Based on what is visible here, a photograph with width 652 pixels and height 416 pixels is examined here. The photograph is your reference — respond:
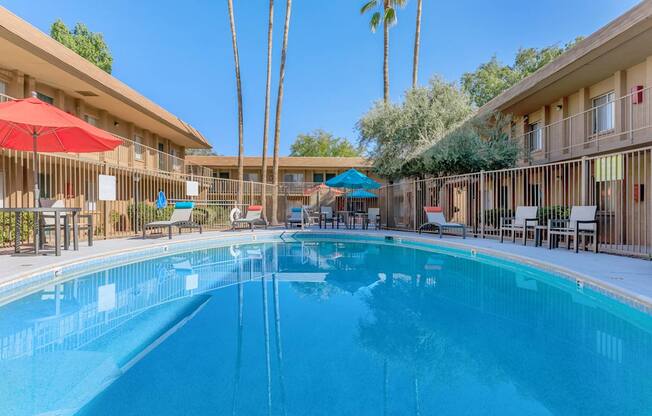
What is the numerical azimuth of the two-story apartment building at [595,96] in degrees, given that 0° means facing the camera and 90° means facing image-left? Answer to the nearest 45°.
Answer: approximately 45°

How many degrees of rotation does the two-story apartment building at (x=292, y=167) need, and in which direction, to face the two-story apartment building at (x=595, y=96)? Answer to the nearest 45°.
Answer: approximately 45° to its left

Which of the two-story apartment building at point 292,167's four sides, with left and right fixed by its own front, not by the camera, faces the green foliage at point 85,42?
right

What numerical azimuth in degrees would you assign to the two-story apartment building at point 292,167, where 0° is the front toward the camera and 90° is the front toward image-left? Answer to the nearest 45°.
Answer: approximately 0°

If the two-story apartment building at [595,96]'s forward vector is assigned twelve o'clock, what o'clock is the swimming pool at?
The swimming pool is roughly at 11 o'clock from the two-story apartment building.

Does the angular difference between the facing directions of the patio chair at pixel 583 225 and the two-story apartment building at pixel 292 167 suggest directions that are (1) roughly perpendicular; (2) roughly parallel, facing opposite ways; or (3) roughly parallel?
roughly perpendicular

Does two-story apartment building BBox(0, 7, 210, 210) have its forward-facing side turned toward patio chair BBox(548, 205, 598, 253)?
yes
